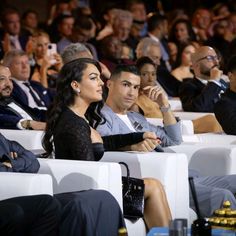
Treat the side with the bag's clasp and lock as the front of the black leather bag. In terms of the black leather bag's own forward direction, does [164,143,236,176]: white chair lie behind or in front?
behind

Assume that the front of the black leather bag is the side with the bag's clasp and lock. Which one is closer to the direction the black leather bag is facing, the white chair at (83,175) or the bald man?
the white chair

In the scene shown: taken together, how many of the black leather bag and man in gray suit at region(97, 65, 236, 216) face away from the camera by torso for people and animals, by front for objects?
0
